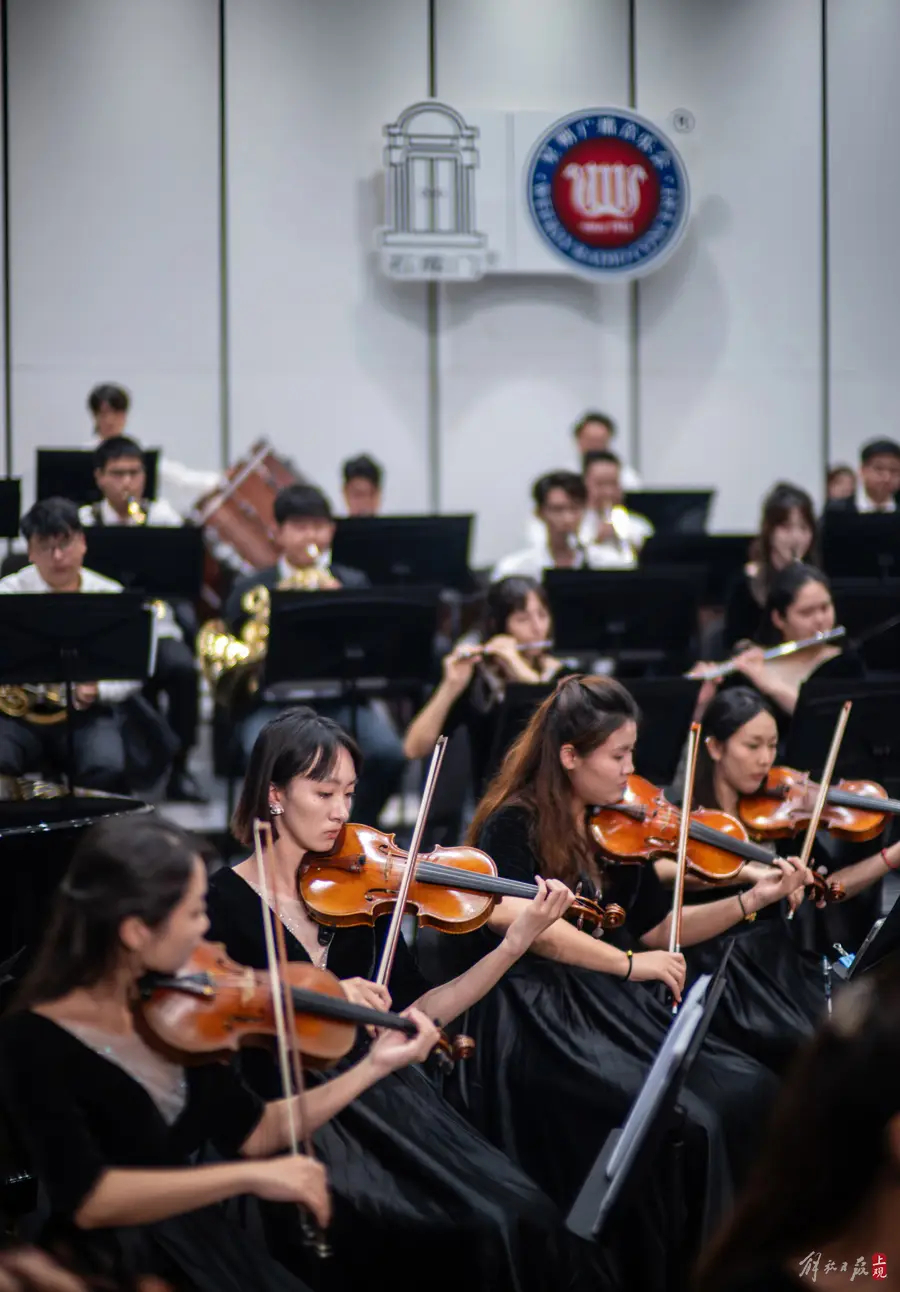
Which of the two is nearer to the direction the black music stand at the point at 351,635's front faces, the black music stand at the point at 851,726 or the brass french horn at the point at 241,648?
the brass french horn

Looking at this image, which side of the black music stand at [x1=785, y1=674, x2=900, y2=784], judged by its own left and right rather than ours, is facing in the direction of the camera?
back

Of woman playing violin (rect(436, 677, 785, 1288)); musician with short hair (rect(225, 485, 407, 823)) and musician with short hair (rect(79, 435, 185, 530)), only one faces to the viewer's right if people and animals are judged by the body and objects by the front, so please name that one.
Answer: the woman playing violin

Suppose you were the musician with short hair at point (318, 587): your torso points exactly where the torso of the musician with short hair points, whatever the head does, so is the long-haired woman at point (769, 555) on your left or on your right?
on your left

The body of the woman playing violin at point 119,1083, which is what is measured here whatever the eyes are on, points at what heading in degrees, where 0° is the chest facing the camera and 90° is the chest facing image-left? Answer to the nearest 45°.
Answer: approximately 315°

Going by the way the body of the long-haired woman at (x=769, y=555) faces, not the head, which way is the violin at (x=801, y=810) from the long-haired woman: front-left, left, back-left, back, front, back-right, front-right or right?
front-right

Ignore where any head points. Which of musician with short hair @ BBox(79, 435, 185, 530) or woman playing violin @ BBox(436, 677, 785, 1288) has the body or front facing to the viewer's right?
the woman playing violin

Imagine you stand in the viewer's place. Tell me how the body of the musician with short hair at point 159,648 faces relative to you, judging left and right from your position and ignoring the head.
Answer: facing the viewer and to the right of the viewer

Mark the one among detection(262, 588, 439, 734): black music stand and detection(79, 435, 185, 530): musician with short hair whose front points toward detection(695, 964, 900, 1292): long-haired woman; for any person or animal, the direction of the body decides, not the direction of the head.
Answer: the musician with short hair

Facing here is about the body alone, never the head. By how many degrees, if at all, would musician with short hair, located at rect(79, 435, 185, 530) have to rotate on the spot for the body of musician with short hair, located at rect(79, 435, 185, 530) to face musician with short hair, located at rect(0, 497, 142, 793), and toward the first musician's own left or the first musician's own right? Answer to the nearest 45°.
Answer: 0° — they already face them

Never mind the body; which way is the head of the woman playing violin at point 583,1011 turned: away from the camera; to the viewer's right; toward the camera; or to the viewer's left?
to the viewer's right

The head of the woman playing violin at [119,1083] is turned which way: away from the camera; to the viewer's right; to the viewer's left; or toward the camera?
to the viewer's right
